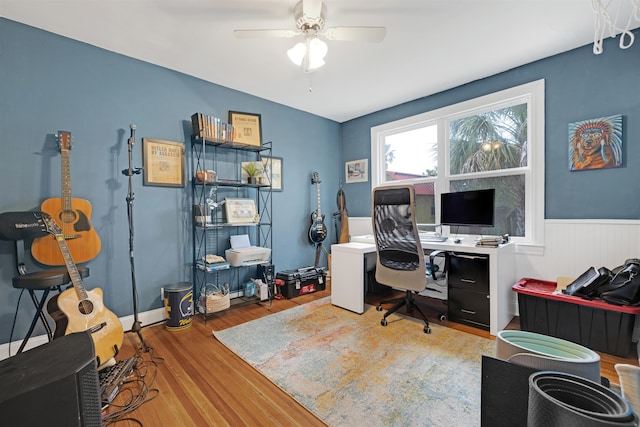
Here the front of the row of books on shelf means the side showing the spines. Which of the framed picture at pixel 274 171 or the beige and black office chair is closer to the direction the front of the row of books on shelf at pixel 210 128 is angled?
the beige and black office chair

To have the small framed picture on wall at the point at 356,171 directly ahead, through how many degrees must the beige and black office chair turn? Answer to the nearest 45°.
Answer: approximately 45° to its left

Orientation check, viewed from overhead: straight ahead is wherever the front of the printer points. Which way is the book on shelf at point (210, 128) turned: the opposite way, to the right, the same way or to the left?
the same way

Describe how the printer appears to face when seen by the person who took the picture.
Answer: facing the viewer and to the right of the viewer

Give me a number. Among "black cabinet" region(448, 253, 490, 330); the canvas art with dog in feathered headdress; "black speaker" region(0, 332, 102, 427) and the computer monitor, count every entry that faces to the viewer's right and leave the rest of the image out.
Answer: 1

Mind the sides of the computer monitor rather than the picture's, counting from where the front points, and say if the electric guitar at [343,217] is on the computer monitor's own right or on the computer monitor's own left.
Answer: on the computer monitor's own right

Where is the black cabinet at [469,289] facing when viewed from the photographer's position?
facing the viewer and to the left of the viewer

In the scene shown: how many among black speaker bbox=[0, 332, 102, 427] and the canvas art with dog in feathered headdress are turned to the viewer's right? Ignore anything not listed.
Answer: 1

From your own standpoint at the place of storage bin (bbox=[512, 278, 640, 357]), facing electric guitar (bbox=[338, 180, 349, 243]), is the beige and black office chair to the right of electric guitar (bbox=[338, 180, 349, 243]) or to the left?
left

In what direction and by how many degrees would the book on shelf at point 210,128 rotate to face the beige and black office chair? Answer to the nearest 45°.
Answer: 0° — it already faces it

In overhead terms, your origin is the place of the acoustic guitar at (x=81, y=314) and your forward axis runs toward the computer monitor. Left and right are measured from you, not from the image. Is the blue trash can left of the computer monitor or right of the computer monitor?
left

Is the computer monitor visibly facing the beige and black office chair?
yes
